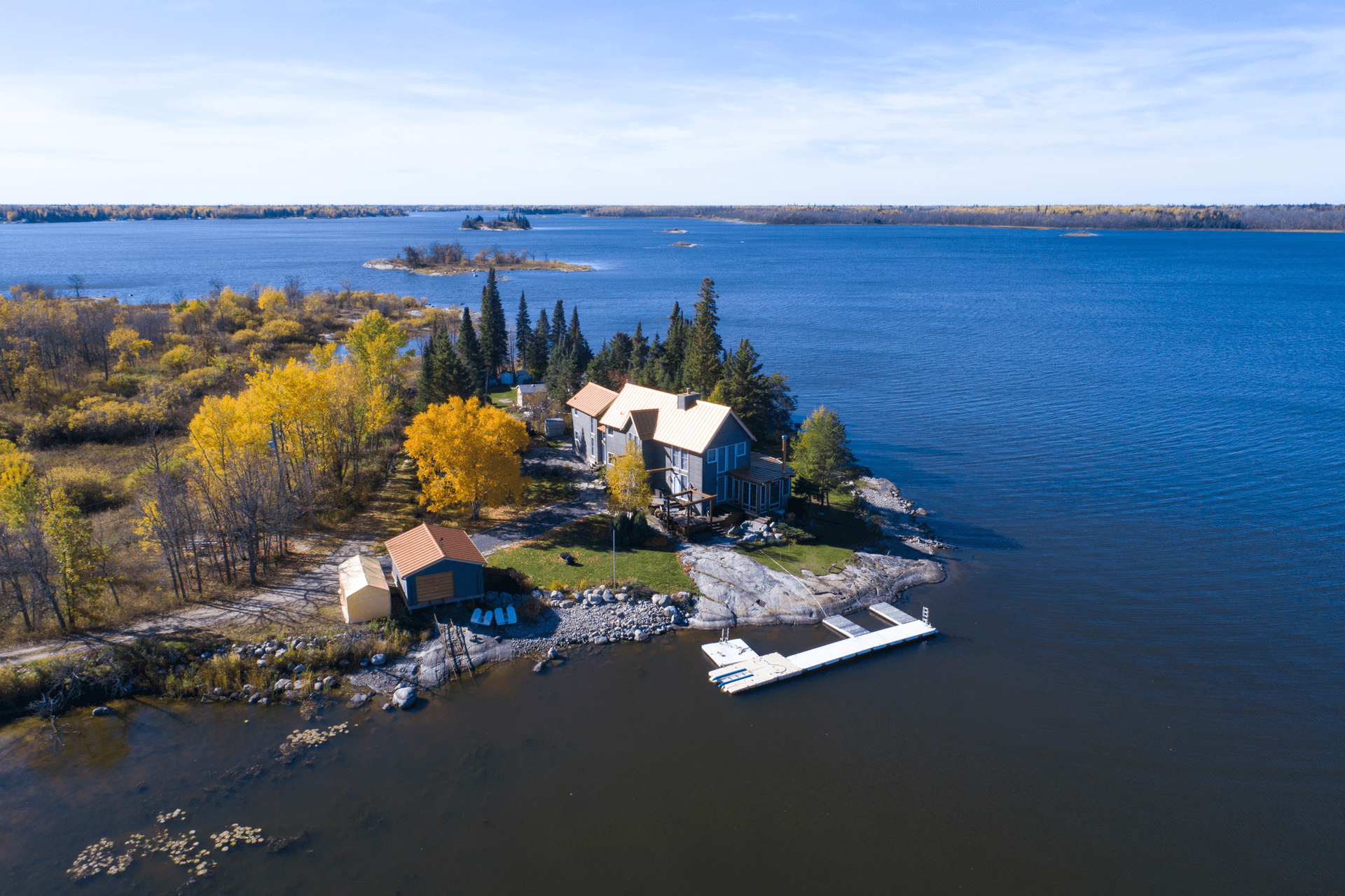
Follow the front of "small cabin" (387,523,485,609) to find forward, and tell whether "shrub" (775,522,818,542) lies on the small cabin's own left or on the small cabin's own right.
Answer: on the small cabin's own left

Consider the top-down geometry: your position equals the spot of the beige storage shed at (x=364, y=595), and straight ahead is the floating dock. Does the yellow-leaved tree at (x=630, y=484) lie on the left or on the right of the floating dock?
left

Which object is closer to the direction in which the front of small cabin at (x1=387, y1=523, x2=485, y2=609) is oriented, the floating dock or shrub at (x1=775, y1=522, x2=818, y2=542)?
the floating dock

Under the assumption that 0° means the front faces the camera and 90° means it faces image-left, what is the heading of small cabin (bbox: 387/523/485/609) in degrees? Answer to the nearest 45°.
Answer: approximately 0°

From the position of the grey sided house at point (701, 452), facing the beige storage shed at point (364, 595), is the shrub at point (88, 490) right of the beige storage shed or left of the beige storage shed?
right

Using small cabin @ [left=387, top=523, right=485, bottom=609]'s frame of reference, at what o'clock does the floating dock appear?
The floating dock is roughly at 10 o'clock from the small cabin.

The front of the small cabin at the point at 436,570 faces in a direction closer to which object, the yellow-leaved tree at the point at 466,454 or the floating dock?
the floating dock

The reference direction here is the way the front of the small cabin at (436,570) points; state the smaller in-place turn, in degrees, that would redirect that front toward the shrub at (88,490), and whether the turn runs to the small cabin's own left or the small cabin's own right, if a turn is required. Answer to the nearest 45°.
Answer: approximately 135° to the small cabin's own right
